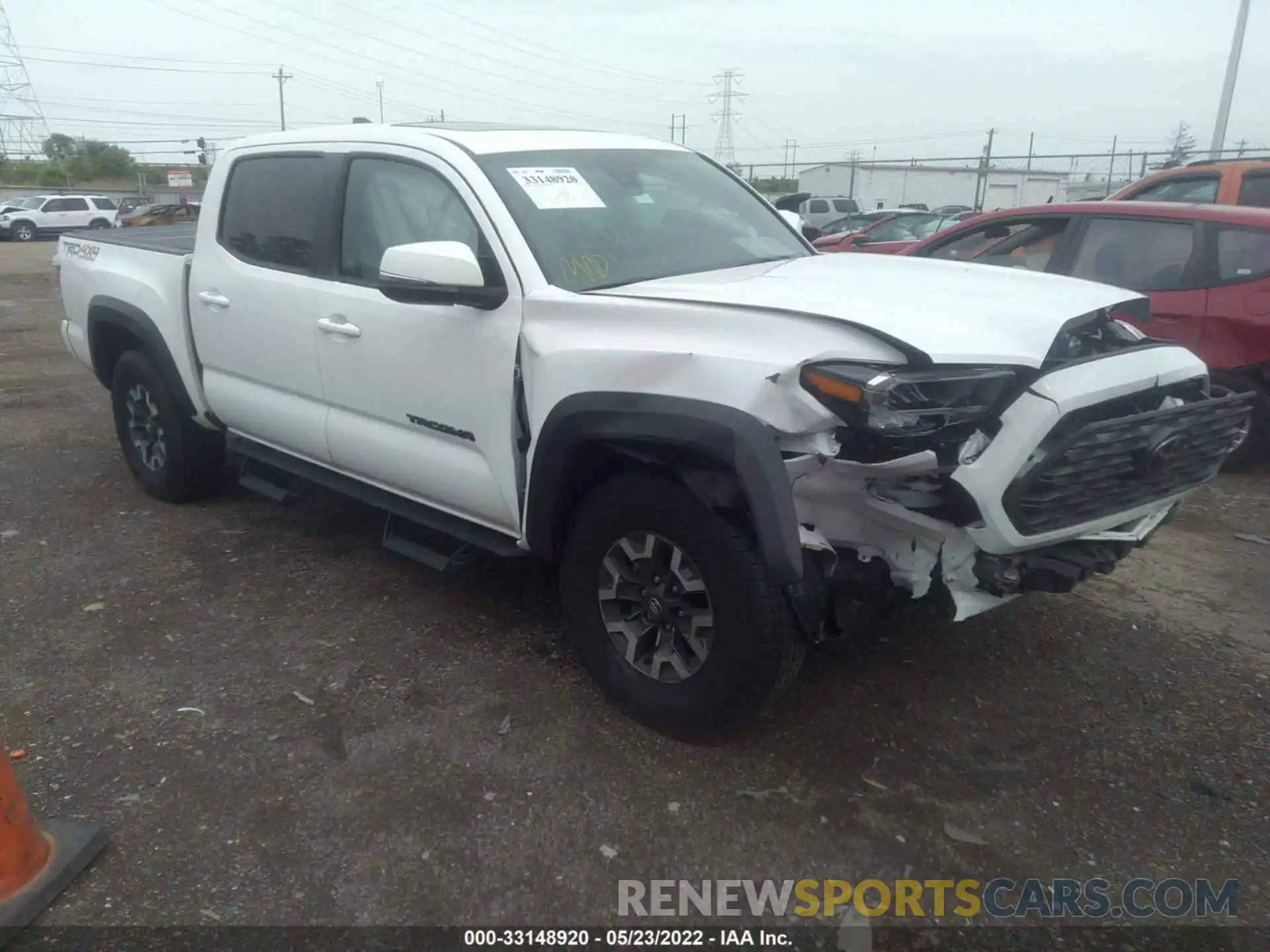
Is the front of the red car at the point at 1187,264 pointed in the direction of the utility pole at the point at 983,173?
no

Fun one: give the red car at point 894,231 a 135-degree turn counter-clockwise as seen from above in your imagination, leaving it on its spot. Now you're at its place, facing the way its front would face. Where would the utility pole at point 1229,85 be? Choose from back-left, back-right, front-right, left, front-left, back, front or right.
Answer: front-left

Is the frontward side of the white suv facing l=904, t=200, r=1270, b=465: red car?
no

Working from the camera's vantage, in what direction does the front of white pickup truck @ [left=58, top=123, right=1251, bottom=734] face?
facing the viewer and to the right of the viewer

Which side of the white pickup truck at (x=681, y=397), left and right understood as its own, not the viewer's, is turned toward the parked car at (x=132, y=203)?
back

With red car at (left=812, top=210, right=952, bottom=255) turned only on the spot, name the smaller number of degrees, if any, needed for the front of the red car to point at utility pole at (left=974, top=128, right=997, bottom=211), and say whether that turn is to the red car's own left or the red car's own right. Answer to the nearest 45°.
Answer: approximately 135° to the red car's own right

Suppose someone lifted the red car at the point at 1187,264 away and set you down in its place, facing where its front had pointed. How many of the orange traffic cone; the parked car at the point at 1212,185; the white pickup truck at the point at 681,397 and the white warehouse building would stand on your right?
2

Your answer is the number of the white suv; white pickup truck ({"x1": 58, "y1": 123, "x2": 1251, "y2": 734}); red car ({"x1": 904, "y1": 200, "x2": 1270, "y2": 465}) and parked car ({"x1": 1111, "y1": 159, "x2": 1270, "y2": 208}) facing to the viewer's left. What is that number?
3

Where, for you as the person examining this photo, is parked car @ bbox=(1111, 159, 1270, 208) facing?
facing to the left of the viewer

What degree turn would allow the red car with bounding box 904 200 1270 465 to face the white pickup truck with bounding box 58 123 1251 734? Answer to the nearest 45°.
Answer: approximately 45° to its left

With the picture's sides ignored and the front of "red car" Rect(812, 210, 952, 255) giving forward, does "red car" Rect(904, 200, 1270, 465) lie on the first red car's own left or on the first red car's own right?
on the first red car's own left

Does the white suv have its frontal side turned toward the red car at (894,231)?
no

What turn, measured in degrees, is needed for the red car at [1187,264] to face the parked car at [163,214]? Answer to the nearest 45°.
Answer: approximately 45° to its right

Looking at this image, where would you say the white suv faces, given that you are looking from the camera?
facing to the left of the viewer

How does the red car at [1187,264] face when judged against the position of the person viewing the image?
facing to the left of the viewer

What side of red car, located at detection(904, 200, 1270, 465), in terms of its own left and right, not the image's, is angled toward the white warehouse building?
right

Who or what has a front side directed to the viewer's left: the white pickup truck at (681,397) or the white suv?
the white suv

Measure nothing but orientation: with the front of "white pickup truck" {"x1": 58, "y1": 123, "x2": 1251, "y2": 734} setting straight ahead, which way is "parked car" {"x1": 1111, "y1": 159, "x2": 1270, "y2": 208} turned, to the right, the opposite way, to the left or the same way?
the opposite way

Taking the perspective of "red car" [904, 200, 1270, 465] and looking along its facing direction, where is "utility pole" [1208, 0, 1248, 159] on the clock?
The utility pole is roughly at 3 o'clock from the red car.

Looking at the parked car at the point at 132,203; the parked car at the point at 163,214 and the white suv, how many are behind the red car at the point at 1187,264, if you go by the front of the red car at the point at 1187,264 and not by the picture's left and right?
0

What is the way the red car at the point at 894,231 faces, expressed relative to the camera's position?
facing the viewer and to the left of the viewer
